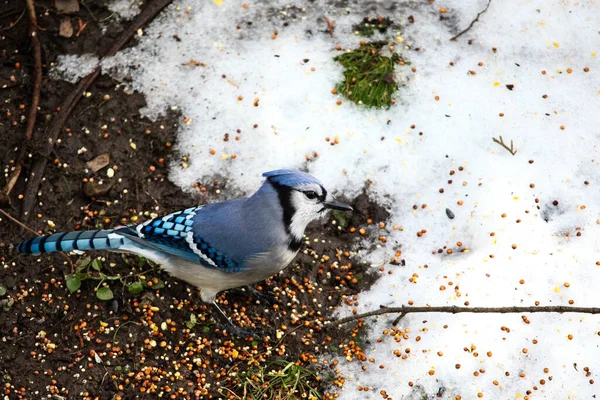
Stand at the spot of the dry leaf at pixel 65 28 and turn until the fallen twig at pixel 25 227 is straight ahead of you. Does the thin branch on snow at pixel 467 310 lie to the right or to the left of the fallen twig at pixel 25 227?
left

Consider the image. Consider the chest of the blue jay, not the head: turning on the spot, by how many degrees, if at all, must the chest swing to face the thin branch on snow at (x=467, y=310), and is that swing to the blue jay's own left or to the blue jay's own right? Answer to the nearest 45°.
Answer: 0° — it already faces it

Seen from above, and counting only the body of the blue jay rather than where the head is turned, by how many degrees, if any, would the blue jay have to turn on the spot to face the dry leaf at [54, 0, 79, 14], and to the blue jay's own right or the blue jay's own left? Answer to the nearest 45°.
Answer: approximately 135° to the blue jay's own left

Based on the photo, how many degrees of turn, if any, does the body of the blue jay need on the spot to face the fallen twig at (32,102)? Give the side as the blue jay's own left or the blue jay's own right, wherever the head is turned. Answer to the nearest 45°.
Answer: approximately 135° to the blue jay's own left

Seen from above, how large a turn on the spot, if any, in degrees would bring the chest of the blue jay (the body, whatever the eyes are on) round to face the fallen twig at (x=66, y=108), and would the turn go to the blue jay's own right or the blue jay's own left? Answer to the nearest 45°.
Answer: approximately 135° to the blue jay's own left

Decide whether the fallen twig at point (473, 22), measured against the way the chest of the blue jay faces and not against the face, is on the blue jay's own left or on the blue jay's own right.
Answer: on the blue jay's own left

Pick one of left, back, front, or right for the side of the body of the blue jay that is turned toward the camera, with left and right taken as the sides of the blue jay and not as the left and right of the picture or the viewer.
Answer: right

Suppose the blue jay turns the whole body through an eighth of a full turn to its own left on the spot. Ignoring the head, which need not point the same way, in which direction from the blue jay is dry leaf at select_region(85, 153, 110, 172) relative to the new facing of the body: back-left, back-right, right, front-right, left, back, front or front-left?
left

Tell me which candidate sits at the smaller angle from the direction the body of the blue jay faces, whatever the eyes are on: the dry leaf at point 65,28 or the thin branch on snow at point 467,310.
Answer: the thin branch on snow

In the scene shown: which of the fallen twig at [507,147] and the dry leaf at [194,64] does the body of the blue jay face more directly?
the fallen twig

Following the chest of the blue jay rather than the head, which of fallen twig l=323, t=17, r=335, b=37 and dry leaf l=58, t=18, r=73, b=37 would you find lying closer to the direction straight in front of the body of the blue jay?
the fallen twig
